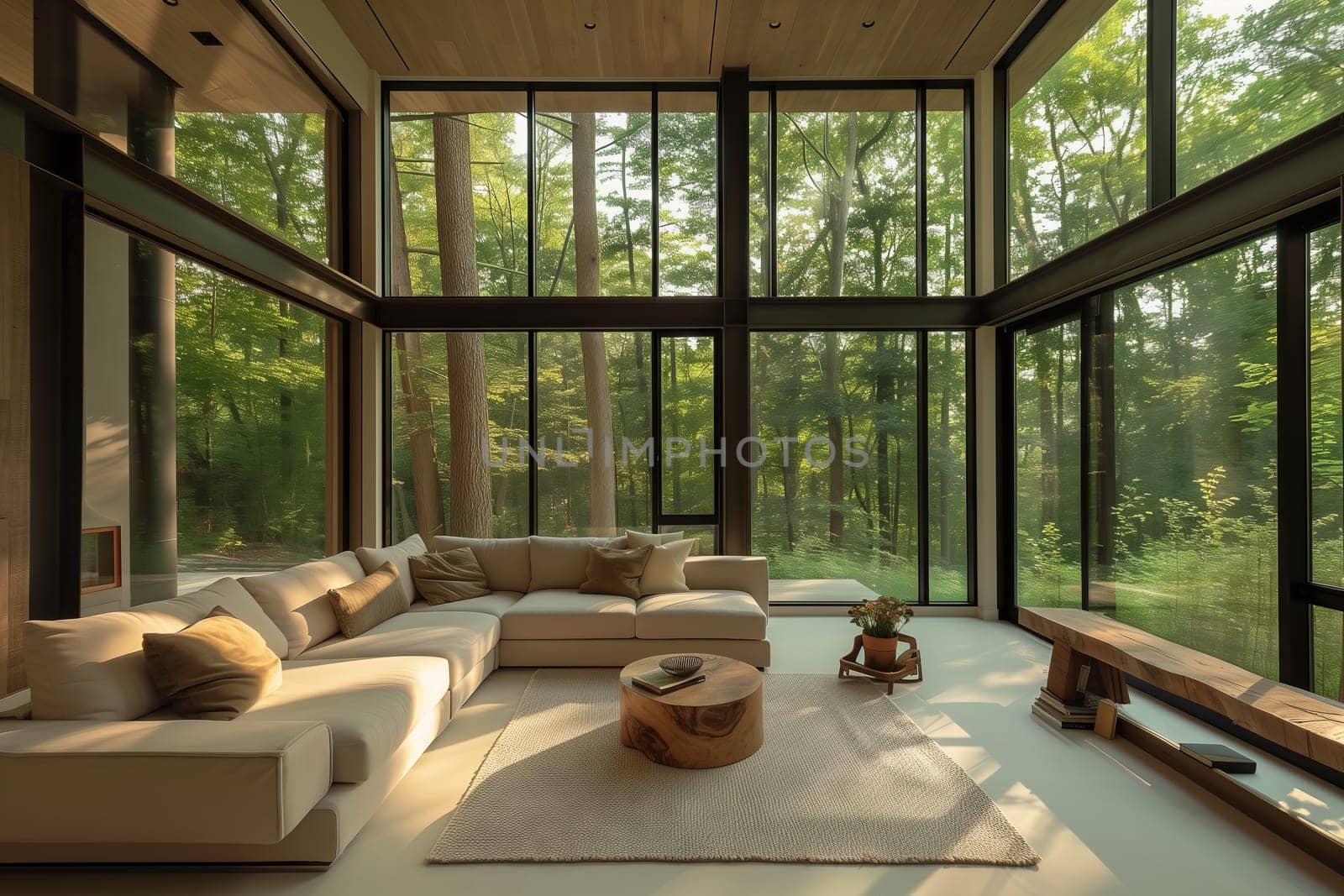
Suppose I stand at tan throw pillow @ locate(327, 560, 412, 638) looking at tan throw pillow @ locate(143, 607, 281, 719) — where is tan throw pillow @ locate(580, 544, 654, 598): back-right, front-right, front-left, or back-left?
back-left

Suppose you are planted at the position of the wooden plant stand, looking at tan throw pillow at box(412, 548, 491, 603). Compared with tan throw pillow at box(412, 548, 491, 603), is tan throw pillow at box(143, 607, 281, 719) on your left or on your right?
left

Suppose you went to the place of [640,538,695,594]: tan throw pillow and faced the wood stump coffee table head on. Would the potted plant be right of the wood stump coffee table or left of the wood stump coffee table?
left
